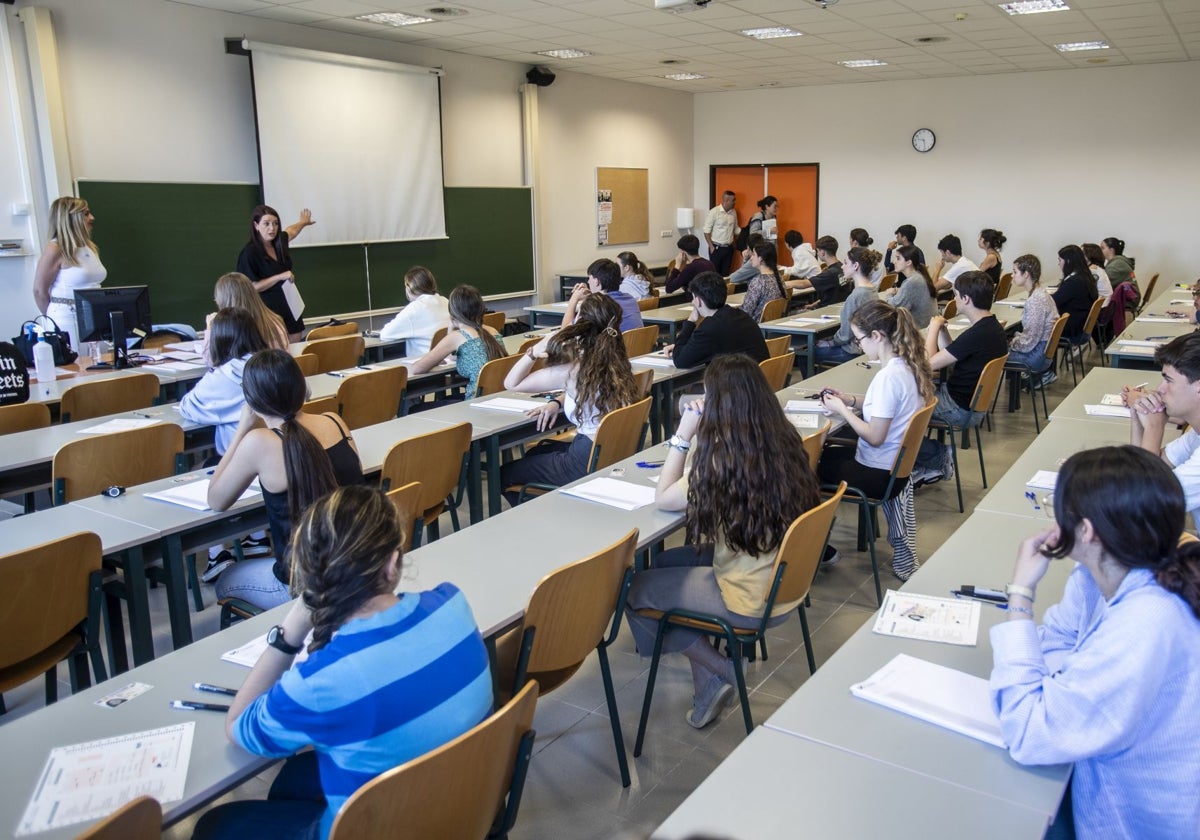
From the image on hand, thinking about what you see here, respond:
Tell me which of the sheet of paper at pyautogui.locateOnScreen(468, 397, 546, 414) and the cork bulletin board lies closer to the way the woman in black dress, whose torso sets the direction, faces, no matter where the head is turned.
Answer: the sheet of paper

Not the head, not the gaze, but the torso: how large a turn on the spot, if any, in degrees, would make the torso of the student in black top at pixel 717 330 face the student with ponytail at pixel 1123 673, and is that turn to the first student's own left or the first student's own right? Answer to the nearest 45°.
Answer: approximately 135° to the first student's own left

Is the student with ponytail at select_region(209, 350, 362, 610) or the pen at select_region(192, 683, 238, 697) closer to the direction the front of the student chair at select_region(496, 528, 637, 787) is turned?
the student with ponytail

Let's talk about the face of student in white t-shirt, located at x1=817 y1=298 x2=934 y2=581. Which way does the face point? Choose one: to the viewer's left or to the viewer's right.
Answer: to the viewer's left

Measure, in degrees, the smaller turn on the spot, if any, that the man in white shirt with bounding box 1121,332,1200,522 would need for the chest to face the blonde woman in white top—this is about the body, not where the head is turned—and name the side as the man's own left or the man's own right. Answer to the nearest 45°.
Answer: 0° — they already face them

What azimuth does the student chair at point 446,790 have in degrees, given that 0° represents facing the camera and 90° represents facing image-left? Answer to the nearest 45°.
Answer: approximately 135°

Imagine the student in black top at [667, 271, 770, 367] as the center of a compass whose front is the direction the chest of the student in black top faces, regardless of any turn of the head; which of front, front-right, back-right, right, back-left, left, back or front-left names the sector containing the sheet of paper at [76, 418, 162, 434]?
left

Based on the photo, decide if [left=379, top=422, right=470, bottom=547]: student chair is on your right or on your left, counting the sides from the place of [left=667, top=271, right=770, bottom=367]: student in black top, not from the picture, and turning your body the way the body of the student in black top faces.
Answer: on your left

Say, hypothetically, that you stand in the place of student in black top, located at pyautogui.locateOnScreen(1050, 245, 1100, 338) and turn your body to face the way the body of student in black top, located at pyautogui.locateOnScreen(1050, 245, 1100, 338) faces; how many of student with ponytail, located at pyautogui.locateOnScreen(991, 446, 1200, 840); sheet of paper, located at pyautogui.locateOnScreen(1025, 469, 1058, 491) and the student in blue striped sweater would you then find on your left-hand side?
3

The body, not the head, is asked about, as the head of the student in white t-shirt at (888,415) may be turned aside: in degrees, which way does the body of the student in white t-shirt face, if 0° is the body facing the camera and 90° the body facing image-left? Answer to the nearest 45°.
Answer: approximately 90°

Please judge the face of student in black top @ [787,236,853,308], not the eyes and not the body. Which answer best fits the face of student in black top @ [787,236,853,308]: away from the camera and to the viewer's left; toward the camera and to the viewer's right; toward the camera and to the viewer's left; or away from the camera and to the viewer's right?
away from the camera and to the viewer's left

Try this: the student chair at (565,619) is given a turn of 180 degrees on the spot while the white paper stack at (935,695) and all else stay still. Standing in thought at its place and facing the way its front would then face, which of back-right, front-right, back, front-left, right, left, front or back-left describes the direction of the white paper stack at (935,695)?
front

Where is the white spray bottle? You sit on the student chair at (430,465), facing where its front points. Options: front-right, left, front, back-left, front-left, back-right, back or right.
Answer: front

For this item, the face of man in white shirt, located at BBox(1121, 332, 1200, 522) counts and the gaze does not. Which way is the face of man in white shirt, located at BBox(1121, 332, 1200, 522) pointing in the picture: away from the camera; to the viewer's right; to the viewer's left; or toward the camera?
to the viewer's left

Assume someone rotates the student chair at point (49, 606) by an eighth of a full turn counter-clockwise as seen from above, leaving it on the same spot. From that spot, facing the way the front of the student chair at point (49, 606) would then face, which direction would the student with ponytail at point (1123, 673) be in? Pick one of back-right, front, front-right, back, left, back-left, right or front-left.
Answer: back-left

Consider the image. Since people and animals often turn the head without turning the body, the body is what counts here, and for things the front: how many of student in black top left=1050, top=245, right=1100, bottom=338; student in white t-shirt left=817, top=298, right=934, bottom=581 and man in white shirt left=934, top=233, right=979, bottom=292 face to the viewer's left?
3

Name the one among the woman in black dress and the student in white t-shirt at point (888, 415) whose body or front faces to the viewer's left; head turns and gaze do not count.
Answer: the student in white t-shirt

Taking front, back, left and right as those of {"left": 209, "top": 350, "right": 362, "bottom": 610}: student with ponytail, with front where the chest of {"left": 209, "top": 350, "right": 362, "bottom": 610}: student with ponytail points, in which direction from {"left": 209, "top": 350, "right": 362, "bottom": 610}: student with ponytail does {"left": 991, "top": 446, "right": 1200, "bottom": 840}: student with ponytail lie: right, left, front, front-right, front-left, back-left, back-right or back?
back

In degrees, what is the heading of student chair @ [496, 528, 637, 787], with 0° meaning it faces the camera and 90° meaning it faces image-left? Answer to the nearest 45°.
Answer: approximately 135°

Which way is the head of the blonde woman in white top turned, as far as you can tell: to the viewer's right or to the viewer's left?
to the viewer's right
